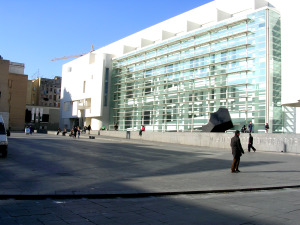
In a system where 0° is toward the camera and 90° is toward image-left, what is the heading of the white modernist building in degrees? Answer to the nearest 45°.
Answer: approximately 45°

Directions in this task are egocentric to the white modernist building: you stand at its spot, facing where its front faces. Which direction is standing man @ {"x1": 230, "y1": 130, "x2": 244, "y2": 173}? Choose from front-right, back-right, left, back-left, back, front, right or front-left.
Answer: front-left
